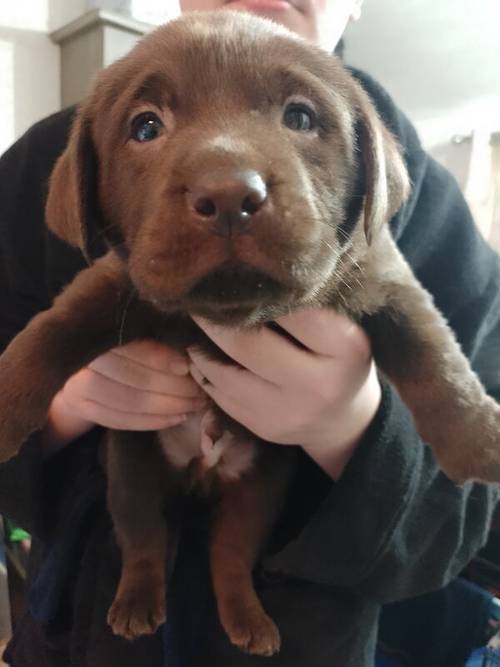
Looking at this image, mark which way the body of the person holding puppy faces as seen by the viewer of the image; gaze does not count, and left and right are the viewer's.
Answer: facing the viewer

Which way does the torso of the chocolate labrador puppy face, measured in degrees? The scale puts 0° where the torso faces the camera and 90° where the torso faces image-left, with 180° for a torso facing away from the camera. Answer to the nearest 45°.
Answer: approximately 0°
